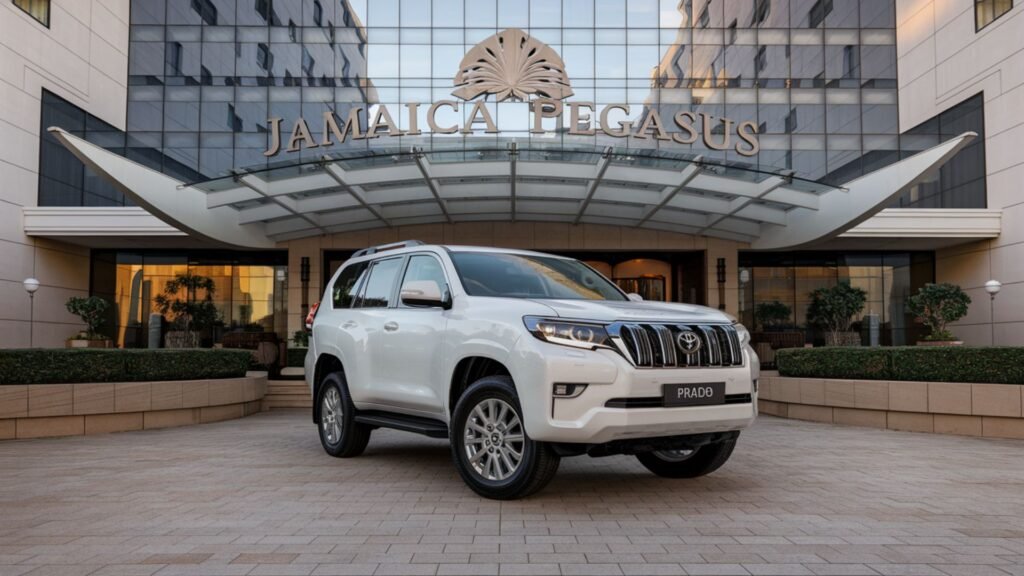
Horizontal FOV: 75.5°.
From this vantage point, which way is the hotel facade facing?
toward the camera

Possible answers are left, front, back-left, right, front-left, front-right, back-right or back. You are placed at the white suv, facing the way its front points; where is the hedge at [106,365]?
back

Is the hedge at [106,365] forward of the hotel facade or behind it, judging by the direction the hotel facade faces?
forward

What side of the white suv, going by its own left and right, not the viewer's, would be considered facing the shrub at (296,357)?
back

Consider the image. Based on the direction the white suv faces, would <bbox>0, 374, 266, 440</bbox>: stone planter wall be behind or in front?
behind

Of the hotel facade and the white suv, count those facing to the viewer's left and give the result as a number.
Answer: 0

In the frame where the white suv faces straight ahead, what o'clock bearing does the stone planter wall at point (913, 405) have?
The stone planter wall is roughly at 9 o'clock from the white suv.

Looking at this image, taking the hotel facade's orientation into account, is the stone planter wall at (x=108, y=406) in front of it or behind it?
in front

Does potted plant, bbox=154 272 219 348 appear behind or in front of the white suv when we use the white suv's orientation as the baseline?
behind

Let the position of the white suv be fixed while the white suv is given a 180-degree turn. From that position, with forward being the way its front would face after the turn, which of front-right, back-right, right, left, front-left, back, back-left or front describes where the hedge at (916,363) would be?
right

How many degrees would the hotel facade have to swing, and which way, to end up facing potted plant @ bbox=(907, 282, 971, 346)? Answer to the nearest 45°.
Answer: approximately 45° to its left

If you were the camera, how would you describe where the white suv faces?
facing the viewer and to the right of the viewer

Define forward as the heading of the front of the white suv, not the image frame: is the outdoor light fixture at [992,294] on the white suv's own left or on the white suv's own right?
on the white suv's own left

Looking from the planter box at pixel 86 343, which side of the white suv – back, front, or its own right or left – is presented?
back
